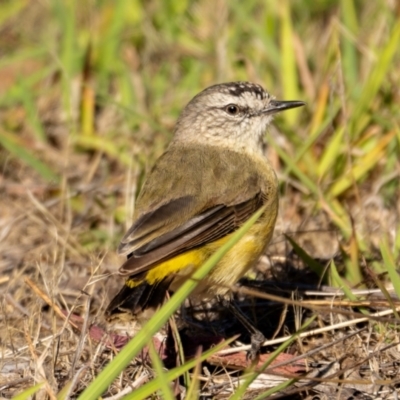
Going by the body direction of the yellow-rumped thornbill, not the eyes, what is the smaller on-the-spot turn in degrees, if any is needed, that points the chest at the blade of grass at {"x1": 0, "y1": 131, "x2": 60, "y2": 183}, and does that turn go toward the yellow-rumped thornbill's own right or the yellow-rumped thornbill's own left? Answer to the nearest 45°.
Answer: approximately 90° to the yellow-rumped thornbill's own left

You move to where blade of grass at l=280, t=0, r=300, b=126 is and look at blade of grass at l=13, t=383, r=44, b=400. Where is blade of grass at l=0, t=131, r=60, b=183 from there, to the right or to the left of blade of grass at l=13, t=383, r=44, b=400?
right

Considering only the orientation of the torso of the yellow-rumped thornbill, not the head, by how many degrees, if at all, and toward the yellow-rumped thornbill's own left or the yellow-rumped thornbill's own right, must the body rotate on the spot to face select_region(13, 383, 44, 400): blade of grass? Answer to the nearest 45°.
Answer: approximately 180°

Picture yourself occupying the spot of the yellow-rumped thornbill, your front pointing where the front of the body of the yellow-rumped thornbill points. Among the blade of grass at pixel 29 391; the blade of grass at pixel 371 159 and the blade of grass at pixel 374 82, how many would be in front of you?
2

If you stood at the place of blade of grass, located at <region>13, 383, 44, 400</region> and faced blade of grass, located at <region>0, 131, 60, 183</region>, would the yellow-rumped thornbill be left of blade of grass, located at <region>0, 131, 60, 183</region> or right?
right

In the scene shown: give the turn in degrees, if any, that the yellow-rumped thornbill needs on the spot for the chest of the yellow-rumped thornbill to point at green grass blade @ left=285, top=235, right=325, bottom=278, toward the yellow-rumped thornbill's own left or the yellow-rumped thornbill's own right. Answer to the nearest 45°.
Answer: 0° — it already faces it

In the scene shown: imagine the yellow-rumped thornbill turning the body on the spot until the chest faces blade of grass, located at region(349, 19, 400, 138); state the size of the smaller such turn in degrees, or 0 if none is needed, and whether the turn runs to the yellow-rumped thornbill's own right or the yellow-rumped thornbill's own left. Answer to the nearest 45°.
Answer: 0° — it already faces it

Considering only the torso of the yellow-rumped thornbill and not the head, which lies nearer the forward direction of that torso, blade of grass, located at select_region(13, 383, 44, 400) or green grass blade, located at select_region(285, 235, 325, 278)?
the green grass blade

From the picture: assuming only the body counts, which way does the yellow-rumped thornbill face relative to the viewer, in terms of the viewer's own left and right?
facing away from the viewer and to the right of the viewer
